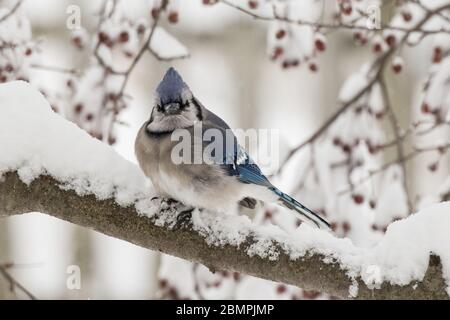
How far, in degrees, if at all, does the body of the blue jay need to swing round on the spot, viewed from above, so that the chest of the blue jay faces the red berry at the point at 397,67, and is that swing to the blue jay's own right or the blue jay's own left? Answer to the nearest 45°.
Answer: approximately 180°

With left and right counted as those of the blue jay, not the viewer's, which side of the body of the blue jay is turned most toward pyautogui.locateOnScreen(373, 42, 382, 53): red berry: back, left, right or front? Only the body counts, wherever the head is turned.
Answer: back

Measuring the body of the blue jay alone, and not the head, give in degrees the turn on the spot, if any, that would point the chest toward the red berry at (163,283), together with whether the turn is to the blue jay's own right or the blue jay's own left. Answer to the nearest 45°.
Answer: approximately 135° to the blue jay's own right

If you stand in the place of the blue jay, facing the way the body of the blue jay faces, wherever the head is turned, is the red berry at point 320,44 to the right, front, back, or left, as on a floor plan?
back

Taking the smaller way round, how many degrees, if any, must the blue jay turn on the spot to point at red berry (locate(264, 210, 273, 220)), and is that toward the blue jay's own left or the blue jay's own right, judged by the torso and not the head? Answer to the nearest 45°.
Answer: approximately 135° to the blue jay's own right

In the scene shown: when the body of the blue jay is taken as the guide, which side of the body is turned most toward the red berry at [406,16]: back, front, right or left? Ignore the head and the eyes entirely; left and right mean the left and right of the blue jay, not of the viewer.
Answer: back

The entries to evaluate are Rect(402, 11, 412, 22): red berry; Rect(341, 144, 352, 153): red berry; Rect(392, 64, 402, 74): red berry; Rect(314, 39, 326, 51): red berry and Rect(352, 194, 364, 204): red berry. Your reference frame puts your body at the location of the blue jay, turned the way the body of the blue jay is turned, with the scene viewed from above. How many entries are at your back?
5

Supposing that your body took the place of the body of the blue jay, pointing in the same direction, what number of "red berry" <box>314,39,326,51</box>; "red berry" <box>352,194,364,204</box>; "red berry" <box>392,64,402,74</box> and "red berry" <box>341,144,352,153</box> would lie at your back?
4

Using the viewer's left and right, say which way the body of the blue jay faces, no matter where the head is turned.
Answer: facing the viewer and to the left of the viewer

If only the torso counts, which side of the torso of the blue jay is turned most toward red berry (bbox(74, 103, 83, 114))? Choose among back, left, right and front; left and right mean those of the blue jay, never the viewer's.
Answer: right

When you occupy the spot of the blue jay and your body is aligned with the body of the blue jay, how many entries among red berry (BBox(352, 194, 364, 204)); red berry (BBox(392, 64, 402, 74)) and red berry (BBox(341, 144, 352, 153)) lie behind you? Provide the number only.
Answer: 3

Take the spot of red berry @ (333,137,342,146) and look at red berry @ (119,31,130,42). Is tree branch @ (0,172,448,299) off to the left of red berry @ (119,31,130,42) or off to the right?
left
